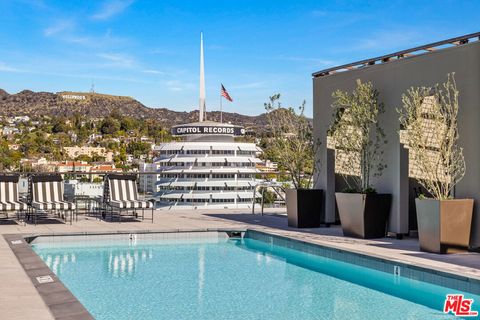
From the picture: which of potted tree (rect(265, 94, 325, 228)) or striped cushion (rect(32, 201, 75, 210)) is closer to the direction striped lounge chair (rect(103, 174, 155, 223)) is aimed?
the potted tree

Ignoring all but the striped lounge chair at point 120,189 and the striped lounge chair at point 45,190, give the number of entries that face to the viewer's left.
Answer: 0

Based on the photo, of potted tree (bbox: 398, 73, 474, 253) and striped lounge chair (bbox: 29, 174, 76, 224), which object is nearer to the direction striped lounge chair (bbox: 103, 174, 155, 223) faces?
the potted tree

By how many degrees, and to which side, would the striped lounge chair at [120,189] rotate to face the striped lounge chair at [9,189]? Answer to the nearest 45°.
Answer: approximately 135° to its right

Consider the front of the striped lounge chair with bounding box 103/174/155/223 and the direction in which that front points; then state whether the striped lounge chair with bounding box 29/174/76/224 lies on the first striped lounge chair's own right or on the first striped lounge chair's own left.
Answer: on the first striped lounge chair's own right

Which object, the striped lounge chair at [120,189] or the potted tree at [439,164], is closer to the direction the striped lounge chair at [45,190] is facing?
the potted tree

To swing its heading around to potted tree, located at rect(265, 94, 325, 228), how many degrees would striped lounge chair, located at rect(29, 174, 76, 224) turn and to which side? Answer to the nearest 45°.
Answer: approximately 45° to its left

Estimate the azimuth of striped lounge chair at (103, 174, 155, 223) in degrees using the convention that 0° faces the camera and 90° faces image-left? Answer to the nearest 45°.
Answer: approximately 315°

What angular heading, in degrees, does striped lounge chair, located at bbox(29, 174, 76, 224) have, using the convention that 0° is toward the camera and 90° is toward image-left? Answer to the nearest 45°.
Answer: approximately 315°

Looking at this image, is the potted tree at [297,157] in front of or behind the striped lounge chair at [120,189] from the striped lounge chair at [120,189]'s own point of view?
in front
